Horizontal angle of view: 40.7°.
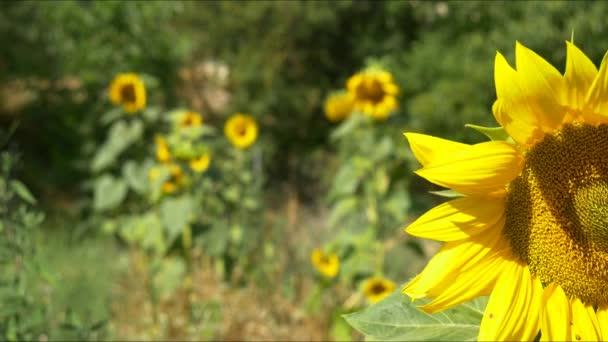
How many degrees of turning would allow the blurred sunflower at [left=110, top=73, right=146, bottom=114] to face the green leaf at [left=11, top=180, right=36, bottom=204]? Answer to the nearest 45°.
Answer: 0° — it already faces it

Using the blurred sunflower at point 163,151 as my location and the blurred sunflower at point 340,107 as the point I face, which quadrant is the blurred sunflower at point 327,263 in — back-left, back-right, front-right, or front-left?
front-right

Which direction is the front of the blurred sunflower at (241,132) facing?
toward the camera

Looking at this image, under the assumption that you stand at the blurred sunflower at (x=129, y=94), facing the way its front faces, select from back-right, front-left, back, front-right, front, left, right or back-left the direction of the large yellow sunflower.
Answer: front

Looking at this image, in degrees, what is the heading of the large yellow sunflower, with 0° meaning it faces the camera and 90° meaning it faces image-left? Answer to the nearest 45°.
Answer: approximately 0°

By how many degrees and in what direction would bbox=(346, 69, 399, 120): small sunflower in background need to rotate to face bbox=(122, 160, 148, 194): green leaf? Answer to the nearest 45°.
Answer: approximately 135° to its right

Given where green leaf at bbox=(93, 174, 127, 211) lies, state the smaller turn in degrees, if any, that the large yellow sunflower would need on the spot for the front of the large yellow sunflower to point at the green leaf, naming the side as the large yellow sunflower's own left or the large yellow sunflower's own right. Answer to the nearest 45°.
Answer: approximately 135° to the large yellow sunflower's own right

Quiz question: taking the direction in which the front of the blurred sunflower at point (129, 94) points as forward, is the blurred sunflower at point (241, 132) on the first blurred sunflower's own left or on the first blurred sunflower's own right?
on the first blurred sunflower's own left

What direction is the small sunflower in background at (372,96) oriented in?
toward the camera

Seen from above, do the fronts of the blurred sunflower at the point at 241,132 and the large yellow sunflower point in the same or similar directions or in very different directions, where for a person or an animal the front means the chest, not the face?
same or similar directions
